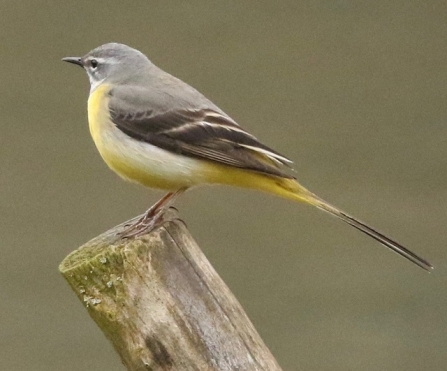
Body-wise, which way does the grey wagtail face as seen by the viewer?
to the viewer's left
